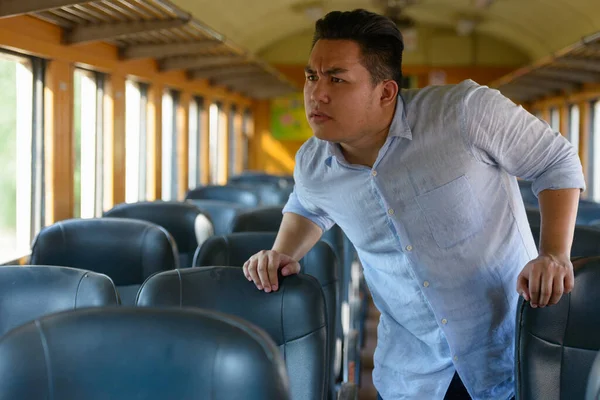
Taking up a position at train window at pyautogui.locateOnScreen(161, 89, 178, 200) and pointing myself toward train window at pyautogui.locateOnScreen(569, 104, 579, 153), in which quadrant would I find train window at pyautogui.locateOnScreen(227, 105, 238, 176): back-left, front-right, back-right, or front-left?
front-left

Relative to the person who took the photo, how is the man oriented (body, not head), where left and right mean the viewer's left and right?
facing the viewer and to the left of the viewer

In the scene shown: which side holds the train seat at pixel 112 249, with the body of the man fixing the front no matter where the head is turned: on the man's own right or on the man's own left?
on the man's own right

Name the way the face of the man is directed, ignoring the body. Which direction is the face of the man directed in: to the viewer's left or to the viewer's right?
to the viewer's left

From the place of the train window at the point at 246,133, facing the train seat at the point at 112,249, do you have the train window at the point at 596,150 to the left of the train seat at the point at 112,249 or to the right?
left

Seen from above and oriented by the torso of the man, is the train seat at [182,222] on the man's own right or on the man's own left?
on the man's own right
